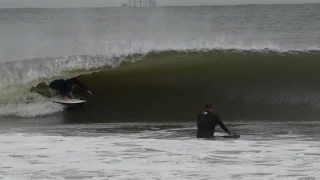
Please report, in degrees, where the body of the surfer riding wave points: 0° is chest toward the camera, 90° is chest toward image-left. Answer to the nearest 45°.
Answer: approximately 270°

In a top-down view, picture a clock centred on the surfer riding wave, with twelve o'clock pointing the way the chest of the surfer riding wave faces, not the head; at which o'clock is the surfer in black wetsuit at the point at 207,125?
The surfer in black wetsuit is roughly at 2 o'clock from the surfer riding wave.
